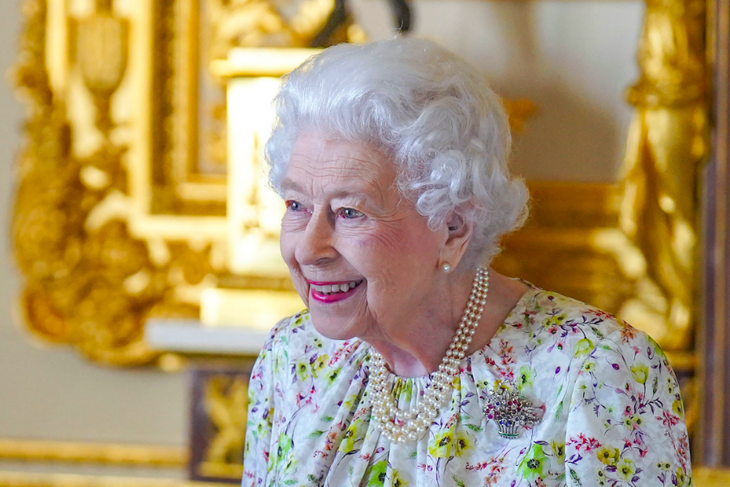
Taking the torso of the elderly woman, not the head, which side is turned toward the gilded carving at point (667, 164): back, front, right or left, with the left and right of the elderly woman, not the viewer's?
back

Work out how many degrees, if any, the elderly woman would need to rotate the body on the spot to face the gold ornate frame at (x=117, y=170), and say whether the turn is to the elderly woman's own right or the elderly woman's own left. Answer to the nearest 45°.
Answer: approximately 90° to the elderly woman's own right

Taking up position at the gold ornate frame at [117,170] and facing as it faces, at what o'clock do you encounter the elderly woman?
The elderly woman is roughly at 11 o'clock from the gold ornate frame.

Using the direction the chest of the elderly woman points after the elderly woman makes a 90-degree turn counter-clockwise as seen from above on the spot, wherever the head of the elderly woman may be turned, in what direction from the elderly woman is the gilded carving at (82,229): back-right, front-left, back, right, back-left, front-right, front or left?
back

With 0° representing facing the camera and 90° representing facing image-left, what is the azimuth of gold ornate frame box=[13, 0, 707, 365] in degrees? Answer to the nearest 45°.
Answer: approximately 0°

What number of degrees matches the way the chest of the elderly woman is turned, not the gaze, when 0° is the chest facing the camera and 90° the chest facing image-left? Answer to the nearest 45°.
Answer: approximately 45°

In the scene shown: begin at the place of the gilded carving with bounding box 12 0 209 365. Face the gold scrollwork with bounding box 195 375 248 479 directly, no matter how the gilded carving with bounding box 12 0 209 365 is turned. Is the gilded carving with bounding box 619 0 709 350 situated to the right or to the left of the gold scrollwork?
left
